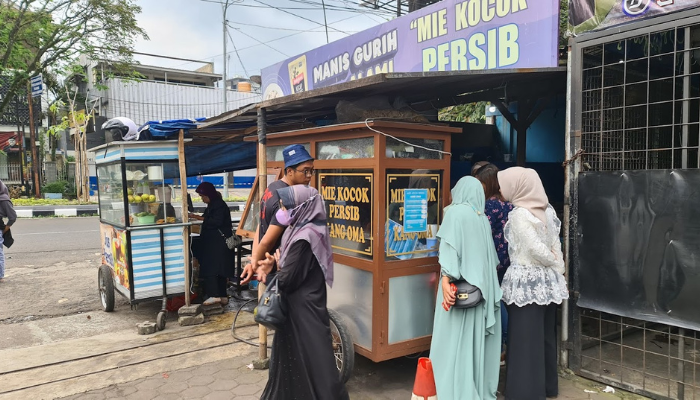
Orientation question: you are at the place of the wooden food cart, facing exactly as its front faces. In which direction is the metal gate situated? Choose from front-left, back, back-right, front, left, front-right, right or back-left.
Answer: back-left

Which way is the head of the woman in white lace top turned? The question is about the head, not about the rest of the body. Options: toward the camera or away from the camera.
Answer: away from the camera

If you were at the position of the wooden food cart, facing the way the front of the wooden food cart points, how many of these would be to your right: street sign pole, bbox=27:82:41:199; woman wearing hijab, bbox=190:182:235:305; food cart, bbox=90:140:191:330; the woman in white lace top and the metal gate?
3

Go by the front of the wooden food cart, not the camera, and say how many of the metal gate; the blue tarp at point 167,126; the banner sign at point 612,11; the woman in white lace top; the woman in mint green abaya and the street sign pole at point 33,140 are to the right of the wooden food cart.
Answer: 2

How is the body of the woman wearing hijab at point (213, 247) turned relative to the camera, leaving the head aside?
to the viewer's left

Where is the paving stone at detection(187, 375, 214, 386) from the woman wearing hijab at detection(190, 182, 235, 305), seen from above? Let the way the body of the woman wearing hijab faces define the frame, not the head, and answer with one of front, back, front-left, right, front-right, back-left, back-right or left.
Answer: left

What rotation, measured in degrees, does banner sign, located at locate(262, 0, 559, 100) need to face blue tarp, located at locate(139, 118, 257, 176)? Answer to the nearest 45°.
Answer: approximately 45° to its right

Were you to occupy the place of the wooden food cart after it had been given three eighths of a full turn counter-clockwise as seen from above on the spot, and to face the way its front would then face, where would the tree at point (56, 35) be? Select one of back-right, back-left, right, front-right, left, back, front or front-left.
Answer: back-left

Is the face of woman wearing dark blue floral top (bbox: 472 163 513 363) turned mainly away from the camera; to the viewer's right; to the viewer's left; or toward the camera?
away from the camera

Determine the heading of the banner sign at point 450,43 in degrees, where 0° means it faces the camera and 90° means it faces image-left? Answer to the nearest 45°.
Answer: approximately 45°

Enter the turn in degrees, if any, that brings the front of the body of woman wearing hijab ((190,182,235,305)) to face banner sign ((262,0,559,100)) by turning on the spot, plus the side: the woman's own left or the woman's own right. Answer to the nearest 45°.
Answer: approximately 135° to the woman's own left

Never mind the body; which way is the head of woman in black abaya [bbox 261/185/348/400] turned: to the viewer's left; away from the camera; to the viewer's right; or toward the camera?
to the viewer's left
